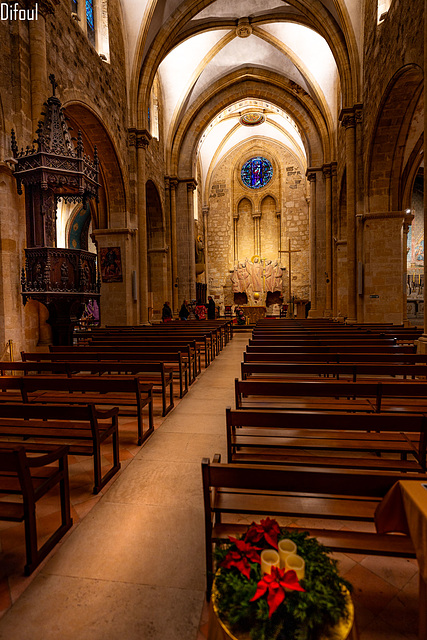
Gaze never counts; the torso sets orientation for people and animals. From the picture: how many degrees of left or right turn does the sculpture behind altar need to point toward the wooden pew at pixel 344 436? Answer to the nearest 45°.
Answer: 0° — it already faces it

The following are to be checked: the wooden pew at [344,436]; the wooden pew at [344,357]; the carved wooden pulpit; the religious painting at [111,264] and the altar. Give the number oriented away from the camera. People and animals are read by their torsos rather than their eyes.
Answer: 2

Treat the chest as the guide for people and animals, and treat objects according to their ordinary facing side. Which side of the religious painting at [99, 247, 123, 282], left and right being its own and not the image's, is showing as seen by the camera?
front

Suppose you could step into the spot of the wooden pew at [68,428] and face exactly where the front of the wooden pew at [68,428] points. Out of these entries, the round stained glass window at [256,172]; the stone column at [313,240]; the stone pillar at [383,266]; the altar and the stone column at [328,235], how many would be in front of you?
5

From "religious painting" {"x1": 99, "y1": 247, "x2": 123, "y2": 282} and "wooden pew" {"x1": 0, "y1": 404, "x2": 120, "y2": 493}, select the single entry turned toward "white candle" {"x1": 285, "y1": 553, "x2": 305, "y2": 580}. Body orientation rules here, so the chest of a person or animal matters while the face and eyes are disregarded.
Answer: the religious painting

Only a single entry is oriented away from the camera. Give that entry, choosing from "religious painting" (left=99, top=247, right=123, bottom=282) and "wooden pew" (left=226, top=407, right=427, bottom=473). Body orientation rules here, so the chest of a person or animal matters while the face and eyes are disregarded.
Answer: the wooden pew

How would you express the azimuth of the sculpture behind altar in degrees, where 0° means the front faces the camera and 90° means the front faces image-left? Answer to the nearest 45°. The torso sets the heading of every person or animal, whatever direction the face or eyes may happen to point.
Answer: approximately 0°

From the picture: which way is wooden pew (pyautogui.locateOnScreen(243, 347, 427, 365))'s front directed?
away from the camera

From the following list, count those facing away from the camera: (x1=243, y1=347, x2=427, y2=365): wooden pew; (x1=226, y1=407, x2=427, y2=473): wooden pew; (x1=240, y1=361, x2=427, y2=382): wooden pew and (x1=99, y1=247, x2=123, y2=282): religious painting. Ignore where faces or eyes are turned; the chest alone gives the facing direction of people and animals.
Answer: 3

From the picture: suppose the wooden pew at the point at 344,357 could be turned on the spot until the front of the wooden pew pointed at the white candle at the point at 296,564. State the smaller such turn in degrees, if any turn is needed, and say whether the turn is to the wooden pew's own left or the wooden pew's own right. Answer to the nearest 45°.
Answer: approximately 180°

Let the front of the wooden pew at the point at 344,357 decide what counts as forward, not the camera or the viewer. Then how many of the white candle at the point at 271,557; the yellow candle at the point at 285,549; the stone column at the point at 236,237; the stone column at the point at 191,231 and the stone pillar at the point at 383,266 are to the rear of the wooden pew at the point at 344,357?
2

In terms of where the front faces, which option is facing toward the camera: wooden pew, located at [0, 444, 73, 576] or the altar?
the altar

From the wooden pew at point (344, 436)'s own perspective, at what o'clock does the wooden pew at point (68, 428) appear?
the wooden pew at point (68, 428) is roughly at 9 o'clock from the wooden pew at point (344, 436).

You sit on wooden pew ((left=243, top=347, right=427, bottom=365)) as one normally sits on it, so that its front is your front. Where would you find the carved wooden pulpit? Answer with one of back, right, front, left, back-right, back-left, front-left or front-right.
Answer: left

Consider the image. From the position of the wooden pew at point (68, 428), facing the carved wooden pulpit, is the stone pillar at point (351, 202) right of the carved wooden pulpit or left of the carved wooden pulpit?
right

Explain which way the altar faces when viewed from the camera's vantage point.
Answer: facing the viewer

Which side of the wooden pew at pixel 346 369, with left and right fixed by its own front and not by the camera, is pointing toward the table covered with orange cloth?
back

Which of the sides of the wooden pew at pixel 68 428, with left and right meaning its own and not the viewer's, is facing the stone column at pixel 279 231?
front
